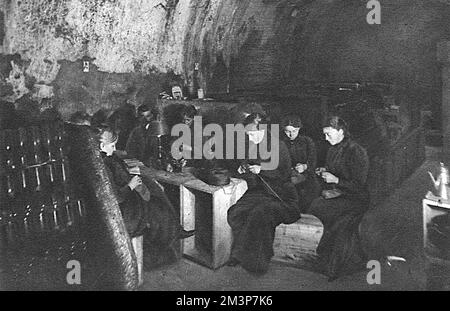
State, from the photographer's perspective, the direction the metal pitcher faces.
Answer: facing to the left of the viewer

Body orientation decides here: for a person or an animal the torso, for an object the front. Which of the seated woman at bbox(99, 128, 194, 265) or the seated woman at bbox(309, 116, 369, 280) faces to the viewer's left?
the seated woman at bbox(309, 116, 369, 280)

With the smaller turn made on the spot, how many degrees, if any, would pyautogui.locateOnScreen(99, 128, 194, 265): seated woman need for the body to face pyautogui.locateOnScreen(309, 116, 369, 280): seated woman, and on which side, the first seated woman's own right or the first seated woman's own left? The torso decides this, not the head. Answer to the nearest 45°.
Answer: approximately 45° to the first seated woman's own left

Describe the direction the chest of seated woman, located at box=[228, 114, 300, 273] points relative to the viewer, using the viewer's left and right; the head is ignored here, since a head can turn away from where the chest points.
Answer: facing the viewer and to the left of the viewer

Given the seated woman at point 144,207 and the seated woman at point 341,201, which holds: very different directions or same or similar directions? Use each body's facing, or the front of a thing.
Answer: very different directions

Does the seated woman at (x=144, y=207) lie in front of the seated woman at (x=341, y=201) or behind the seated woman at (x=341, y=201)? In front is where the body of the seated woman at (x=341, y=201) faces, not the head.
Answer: in front

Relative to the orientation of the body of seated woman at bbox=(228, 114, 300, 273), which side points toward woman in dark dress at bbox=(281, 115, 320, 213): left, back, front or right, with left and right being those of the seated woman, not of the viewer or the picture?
back

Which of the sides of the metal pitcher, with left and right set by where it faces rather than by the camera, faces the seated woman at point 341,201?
front

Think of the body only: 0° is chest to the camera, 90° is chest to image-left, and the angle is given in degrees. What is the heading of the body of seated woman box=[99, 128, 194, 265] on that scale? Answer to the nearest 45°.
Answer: approximately 315°

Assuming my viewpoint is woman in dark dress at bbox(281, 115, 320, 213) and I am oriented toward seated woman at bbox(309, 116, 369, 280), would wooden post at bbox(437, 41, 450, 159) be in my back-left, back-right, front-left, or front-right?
front-left

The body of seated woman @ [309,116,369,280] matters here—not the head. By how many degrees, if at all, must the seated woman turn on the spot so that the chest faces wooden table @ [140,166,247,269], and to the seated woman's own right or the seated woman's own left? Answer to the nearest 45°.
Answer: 0° — they already face it

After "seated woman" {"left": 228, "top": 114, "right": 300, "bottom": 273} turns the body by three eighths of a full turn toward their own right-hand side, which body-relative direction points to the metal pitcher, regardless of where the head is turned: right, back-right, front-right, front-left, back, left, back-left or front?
right

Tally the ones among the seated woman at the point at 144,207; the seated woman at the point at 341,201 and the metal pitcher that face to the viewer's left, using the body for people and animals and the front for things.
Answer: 2
